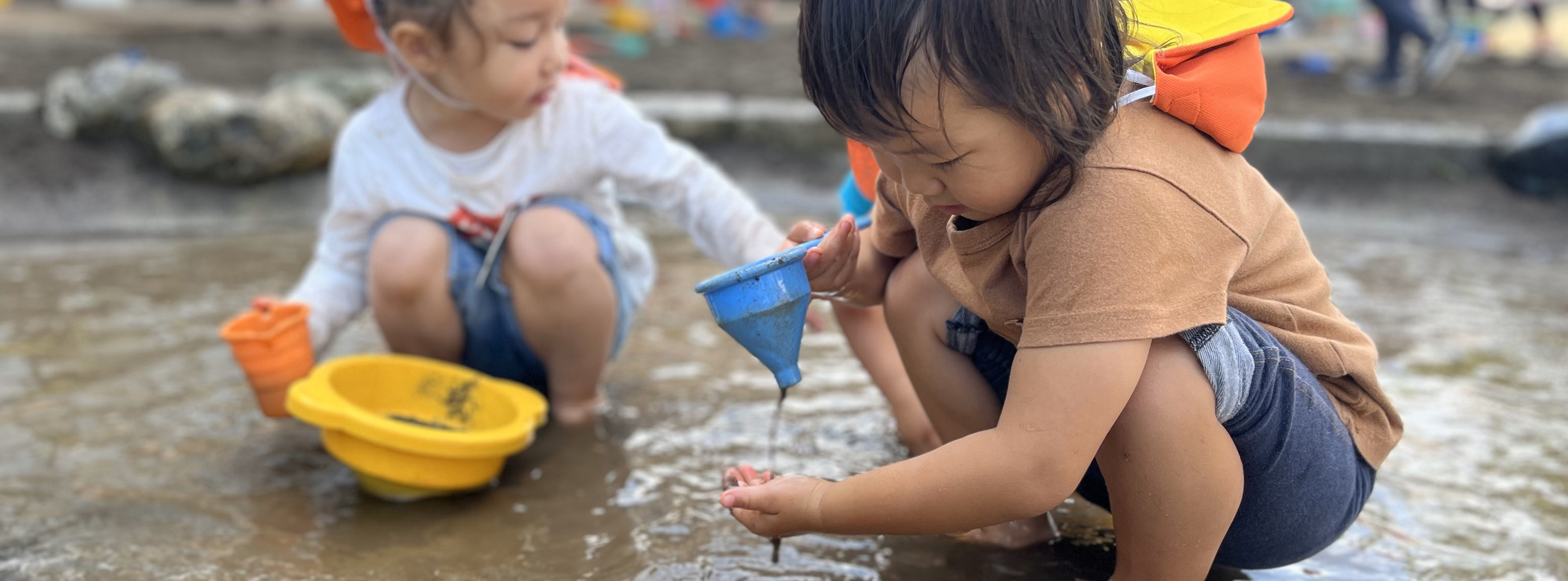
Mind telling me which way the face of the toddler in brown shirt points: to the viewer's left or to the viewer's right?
to the viewer's left

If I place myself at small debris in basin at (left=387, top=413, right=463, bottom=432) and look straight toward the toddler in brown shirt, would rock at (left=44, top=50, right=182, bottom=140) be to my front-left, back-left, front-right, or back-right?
back-left

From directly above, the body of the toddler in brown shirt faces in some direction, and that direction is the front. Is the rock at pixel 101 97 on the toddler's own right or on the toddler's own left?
on the toddler's own right

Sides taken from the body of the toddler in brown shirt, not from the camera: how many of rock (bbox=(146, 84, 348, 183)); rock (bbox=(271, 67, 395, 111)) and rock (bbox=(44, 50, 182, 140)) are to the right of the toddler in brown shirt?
3

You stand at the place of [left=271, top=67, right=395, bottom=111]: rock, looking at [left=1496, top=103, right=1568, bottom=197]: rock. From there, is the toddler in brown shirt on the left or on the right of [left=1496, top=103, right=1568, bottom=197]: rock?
right

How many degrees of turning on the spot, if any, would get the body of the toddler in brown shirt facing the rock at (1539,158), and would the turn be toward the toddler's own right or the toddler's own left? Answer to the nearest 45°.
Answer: approximately 180°

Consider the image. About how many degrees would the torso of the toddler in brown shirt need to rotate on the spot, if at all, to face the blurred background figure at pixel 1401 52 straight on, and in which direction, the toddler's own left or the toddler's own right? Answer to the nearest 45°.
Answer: approximately 135° to the toddler's own right

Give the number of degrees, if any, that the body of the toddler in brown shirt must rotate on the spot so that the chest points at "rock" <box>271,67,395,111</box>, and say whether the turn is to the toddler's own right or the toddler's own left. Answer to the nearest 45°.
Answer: approximately 90° to the toddler's own right
